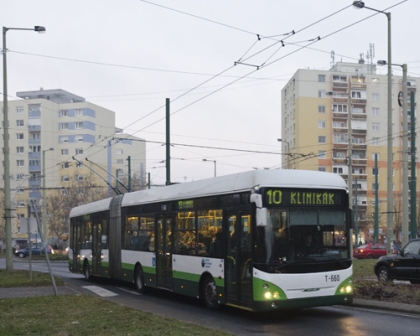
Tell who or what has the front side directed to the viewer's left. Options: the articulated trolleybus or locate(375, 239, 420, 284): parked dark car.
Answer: the parked dark car

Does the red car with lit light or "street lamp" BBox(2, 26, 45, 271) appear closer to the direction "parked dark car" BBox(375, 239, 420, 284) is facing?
the street lamp

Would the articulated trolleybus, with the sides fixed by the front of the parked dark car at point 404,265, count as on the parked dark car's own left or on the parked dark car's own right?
on the parked dark car's own left

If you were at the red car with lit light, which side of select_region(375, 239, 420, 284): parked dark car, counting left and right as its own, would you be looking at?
right

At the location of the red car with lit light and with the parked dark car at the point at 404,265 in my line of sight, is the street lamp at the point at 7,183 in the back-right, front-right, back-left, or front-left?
front-right

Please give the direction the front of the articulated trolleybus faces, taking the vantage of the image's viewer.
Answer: facing the viewer and to the right of the viewer

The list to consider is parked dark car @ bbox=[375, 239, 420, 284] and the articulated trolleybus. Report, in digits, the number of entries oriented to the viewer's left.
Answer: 1

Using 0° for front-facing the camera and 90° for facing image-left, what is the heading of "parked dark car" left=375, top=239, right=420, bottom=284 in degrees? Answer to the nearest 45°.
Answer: approximately 90°
